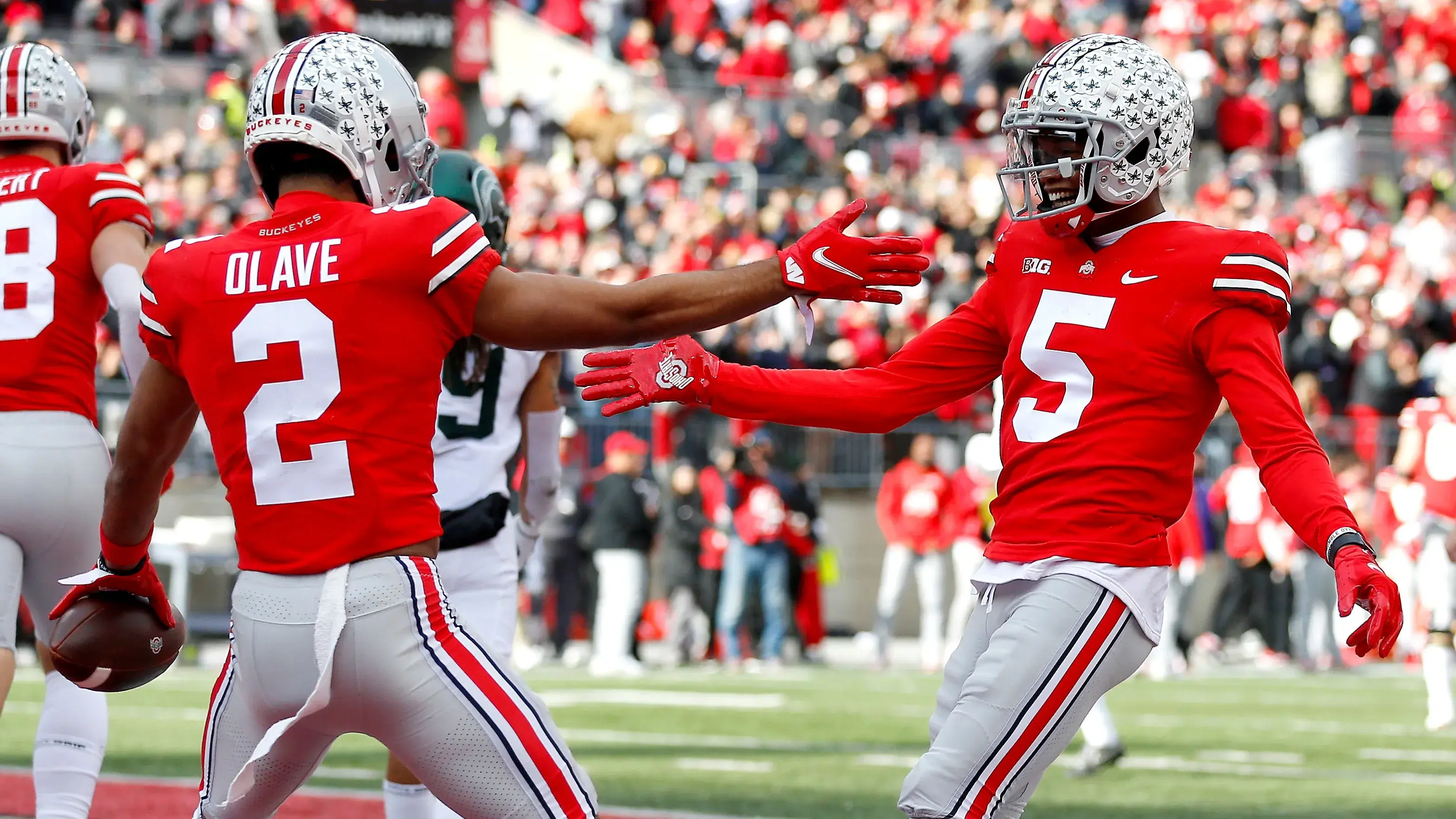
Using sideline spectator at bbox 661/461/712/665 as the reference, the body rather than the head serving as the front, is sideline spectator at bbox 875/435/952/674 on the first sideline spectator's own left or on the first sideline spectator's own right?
on the first sideline spectator's own left

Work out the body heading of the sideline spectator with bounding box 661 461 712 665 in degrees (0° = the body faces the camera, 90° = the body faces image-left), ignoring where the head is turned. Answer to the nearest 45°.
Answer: approximately 0°

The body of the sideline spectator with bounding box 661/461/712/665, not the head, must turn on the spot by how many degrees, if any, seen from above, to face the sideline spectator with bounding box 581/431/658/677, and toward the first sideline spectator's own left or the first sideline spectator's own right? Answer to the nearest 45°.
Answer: approximately 45° to the first sideline spectator's own right
